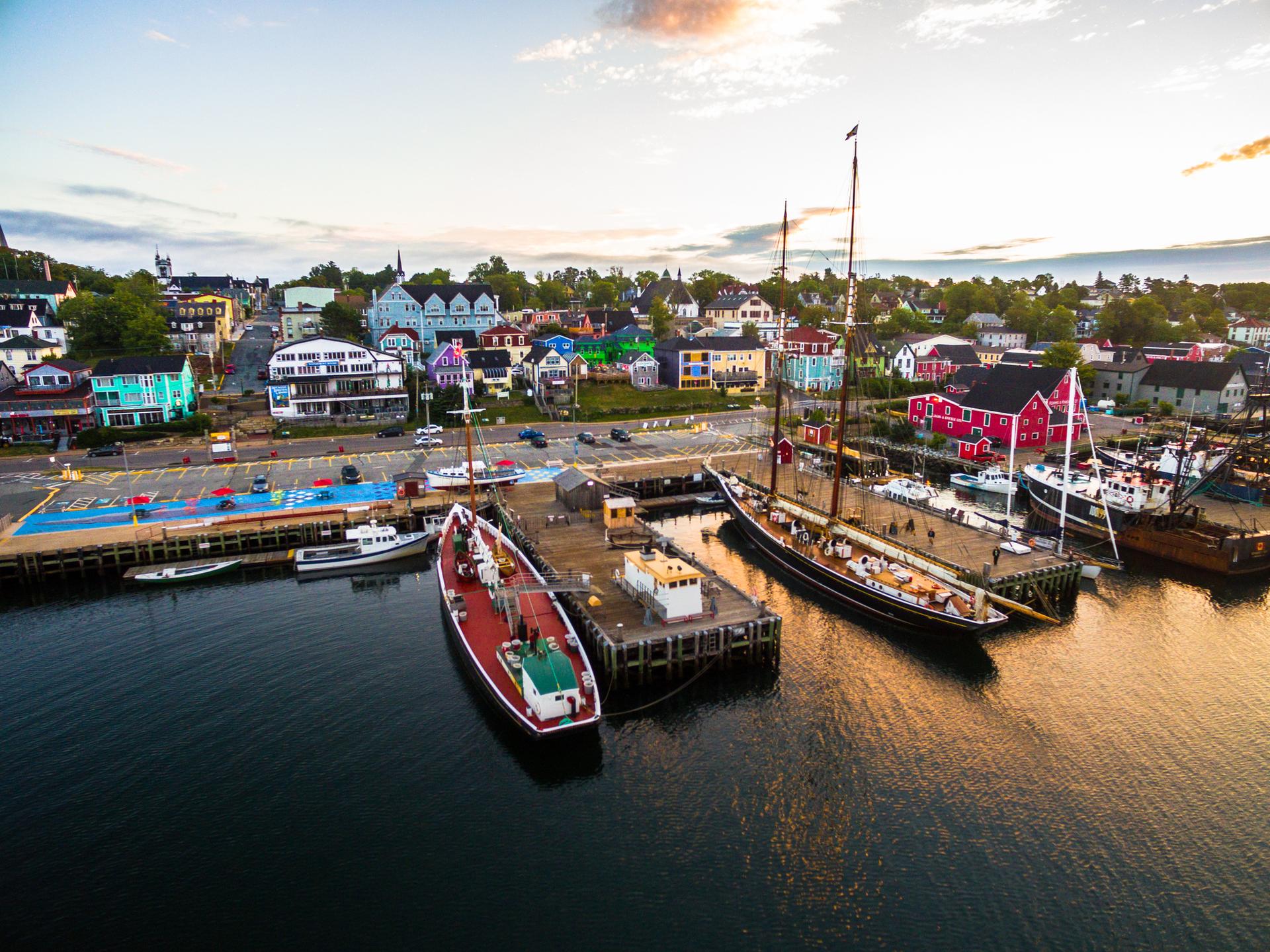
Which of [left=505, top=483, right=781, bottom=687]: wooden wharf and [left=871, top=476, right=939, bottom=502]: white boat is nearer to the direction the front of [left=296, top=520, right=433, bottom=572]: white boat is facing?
the white boat

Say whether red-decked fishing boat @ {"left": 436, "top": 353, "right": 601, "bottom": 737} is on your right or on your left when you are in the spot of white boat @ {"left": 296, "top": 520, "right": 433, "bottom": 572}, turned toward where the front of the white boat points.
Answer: on your right

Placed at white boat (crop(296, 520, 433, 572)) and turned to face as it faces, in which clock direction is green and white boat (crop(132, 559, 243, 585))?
green and white boat (crop(132, 559, 243, 585)) is roughly at 6 o'clock from white boat (crop(296, 520, 433, 572)).

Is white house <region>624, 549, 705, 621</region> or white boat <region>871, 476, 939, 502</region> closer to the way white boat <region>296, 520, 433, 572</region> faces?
the white boat

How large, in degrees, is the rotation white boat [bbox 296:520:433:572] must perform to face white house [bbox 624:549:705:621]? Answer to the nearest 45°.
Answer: approximately 45° to its right

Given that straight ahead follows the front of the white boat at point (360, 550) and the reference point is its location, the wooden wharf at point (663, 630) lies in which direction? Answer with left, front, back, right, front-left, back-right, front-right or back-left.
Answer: front-right

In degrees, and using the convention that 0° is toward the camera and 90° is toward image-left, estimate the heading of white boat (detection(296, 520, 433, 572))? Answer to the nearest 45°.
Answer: approximately 270°

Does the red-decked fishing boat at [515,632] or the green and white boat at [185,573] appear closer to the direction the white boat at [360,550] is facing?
the red-decked fishing boat

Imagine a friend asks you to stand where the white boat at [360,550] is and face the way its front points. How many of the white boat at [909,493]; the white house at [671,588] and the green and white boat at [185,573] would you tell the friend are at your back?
1

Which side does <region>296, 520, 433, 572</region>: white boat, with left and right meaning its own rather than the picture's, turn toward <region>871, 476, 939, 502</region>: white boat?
front

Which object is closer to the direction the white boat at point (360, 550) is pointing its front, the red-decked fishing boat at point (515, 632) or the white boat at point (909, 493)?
the white boat

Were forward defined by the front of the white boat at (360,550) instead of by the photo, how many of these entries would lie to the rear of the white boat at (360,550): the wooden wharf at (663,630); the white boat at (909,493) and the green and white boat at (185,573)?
1

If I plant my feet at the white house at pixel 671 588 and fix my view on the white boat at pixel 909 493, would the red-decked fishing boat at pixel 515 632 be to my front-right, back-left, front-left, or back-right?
back-left
